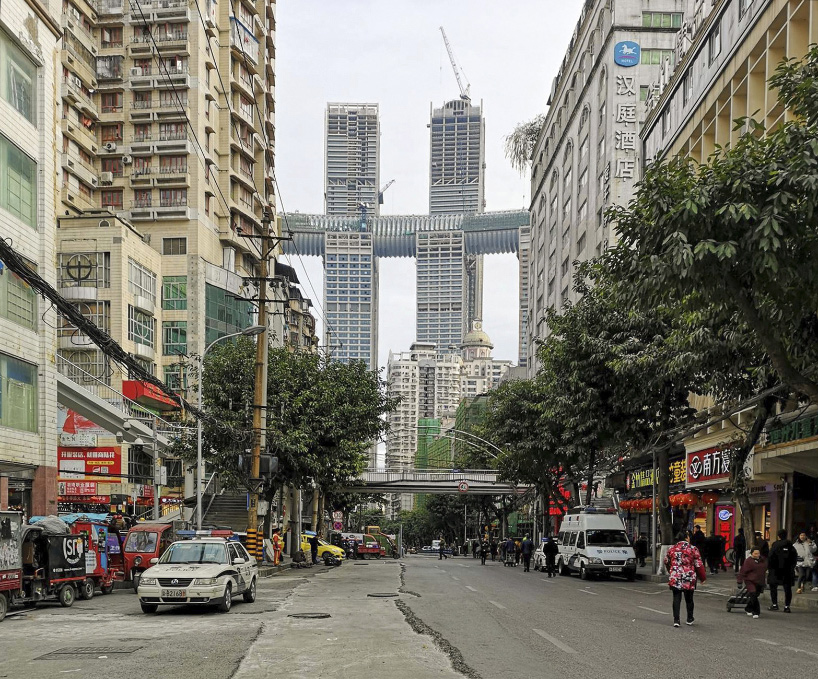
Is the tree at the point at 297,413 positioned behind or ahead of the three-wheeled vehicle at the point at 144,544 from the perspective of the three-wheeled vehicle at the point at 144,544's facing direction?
behind

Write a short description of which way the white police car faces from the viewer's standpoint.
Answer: facing the viewer and to the left of the viewer

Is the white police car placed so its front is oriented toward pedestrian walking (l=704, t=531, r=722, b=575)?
no

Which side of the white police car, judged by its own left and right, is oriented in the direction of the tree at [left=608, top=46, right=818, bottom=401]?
left

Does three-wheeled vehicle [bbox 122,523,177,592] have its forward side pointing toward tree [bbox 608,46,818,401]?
no

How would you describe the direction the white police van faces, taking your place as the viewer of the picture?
facing the viewer and to the right of the viewer

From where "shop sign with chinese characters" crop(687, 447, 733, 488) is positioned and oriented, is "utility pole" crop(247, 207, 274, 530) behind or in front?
in front

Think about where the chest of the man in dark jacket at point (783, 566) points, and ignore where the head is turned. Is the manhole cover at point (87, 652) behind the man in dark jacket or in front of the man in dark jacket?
behind

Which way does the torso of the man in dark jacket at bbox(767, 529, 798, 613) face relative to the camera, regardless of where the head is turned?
away from the camera

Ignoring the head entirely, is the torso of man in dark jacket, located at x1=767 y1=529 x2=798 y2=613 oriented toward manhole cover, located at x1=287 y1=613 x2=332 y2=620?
no

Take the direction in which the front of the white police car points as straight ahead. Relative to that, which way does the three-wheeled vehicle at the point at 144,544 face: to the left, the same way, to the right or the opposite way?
the same way
